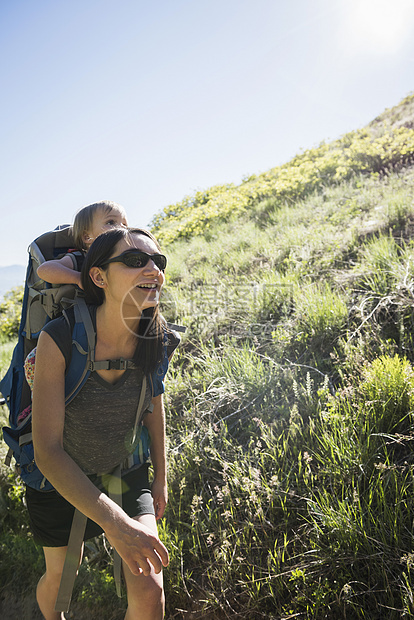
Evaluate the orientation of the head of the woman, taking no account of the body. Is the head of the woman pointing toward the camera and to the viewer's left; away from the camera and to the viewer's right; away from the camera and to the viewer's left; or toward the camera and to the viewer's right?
toward the camera and to the viewer's right

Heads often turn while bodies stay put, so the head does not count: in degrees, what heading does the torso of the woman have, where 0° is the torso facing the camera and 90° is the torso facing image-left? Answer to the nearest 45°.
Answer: approximately 315°
